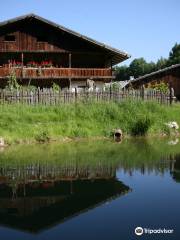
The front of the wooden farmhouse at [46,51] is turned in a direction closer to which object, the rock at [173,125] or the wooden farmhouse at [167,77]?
the rock

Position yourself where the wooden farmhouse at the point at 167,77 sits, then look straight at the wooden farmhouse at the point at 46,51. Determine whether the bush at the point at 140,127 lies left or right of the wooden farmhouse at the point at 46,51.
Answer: left

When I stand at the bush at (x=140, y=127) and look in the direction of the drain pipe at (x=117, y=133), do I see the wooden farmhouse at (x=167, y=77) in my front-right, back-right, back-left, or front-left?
back-right

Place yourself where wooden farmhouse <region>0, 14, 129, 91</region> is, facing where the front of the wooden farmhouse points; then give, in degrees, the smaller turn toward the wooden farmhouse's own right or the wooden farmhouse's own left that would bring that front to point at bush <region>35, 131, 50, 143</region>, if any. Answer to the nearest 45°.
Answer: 0° — it already faces it

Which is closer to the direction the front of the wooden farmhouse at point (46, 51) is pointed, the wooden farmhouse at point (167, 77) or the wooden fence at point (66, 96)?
the wooden fence

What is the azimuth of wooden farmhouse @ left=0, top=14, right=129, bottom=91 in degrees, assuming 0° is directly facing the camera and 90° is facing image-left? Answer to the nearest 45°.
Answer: approximately 0°

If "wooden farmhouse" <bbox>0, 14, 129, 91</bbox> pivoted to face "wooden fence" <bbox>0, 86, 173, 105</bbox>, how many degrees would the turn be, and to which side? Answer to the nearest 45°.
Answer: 0° — it already faces it

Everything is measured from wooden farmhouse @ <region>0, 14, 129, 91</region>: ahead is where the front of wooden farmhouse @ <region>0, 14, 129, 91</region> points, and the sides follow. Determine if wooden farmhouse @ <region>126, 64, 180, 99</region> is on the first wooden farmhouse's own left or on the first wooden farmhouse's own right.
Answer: on the first wooden farmhouse's own left

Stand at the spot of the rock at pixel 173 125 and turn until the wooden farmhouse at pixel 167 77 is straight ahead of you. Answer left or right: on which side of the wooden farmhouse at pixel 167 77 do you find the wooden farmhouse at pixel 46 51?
left

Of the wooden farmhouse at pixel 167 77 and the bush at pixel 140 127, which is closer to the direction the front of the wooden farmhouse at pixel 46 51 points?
the bush
